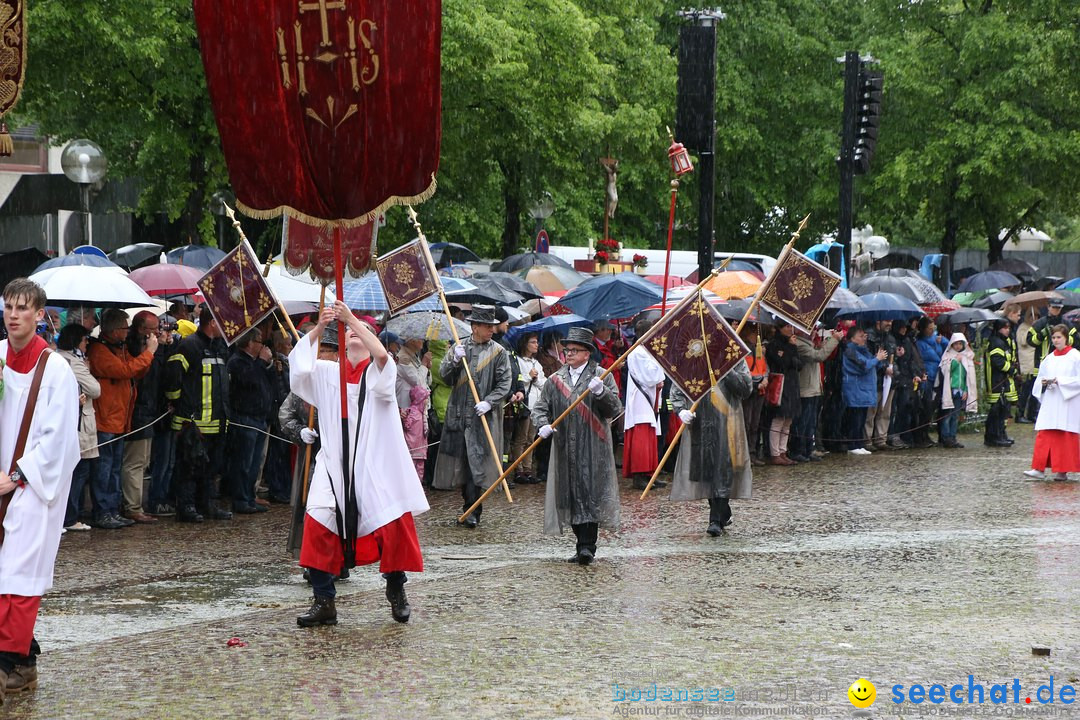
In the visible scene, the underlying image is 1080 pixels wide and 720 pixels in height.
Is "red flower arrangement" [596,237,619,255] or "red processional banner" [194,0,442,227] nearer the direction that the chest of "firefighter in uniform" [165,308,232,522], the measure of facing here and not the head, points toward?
the red processional banner

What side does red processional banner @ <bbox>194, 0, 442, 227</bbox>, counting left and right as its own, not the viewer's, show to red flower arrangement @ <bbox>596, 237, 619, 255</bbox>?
back

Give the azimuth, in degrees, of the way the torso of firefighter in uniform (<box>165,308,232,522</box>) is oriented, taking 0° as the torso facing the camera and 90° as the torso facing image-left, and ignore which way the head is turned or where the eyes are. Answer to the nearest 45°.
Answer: approximately 315°

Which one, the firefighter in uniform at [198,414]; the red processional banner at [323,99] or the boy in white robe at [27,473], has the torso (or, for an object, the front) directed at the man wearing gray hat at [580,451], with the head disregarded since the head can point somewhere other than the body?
the firefighter in uniform

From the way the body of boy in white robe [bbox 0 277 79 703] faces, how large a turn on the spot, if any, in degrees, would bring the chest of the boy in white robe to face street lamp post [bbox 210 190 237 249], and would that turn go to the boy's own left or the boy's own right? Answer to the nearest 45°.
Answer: approximately 135° to the boy's own right

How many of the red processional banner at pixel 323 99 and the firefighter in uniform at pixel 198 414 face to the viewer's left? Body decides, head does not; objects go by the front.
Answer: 0

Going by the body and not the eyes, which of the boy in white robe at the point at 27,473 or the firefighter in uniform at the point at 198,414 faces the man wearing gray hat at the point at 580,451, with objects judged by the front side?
the firefighter in uniform

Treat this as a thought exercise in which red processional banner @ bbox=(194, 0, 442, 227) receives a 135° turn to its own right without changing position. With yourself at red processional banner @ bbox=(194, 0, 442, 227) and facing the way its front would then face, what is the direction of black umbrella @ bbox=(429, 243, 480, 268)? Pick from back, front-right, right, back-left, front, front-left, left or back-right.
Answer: front-right

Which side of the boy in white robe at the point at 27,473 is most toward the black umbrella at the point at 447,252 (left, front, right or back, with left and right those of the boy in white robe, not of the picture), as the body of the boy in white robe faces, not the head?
back

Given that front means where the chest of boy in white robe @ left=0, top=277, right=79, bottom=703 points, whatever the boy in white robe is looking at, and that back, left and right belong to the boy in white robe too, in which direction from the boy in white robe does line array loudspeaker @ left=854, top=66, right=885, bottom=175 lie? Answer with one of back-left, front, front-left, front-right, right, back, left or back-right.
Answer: back

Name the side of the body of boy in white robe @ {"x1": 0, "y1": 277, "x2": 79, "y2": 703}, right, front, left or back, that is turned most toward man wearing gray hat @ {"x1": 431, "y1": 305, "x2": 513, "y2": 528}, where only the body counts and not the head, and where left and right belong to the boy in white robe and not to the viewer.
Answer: back

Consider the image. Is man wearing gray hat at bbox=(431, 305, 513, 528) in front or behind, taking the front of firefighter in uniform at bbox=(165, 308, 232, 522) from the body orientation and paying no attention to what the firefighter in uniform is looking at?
in front

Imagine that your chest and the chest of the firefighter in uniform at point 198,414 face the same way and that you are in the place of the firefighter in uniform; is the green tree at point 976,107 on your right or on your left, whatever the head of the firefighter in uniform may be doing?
on your left

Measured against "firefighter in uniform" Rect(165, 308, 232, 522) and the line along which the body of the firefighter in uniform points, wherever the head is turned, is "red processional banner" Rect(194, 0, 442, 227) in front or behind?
in front

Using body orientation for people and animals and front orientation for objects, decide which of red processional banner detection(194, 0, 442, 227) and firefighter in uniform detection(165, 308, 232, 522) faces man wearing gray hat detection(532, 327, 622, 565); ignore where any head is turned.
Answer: the firefighter in uniform

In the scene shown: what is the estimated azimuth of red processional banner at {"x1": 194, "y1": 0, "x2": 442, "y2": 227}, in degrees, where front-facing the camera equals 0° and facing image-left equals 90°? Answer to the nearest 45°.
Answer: approximately 0°
